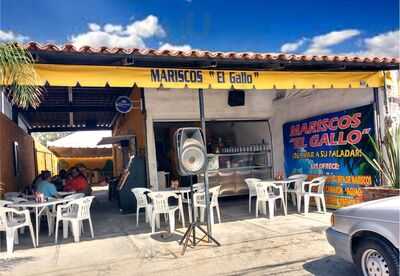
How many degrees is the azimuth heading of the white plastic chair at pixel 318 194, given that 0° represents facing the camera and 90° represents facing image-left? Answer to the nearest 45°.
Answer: approximately 90°

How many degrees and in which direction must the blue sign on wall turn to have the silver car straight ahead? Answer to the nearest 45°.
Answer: approximately 45° to its left

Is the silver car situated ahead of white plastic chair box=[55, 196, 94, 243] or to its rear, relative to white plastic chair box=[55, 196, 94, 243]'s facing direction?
to the rear

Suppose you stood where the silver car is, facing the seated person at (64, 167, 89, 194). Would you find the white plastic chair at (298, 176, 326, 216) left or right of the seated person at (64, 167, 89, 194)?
right

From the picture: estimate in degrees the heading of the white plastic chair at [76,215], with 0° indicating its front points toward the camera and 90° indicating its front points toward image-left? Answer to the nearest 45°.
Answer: approximately 135°

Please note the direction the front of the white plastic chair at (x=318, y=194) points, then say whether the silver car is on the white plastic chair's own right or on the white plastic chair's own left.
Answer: on the white plastic chair's own left

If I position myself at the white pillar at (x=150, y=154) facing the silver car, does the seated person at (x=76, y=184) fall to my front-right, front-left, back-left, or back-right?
back-right
